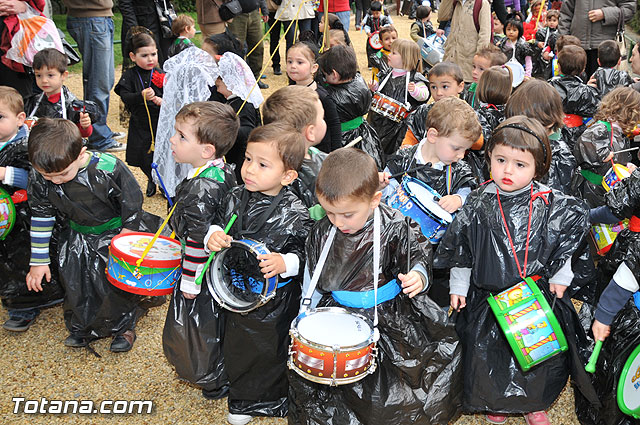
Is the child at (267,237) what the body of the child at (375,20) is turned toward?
yes

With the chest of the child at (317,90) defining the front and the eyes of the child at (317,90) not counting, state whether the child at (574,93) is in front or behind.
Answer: behind

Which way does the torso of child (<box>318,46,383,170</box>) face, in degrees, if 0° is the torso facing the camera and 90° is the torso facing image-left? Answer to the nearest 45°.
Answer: approximately 135°

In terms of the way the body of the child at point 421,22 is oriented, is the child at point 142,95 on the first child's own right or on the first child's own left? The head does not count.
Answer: on the first child's own right

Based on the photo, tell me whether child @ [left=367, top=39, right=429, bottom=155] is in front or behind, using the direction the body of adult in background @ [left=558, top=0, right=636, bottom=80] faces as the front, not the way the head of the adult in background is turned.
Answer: in front

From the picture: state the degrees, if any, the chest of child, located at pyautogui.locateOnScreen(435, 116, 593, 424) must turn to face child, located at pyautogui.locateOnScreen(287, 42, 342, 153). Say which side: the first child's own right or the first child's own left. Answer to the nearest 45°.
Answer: approximately 135° to the first child's own right

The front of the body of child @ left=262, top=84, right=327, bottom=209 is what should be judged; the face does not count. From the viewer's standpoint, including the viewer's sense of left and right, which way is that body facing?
facing away from the viewer and to the right of the viewer

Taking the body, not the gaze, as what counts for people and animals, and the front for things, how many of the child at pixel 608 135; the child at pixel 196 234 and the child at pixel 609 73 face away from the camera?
1

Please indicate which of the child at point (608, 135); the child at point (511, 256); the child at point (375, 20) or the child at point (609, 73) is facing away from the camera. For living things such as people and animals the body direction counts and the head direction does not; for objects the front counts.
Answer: the child at point (609, 73)

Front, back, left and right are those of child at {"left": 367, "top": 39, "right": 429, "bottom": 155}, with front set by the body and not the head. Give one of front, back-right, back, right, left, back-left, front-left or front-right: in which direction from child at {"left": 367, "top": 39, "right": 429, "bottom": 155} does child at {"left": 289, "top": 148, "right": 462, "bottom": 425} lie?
front-left

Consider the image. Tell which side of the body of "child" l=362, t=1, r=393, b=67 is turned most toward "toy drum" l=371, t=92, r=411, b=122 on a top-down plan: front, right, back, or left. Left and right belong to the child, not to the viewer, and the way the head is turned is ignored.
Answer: front

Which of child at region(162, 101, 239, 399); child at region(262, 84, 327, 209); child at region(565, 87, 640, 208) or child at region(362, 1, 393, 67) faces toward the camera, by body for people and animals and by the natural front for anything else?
child at region(362, 1, 393, 67)
